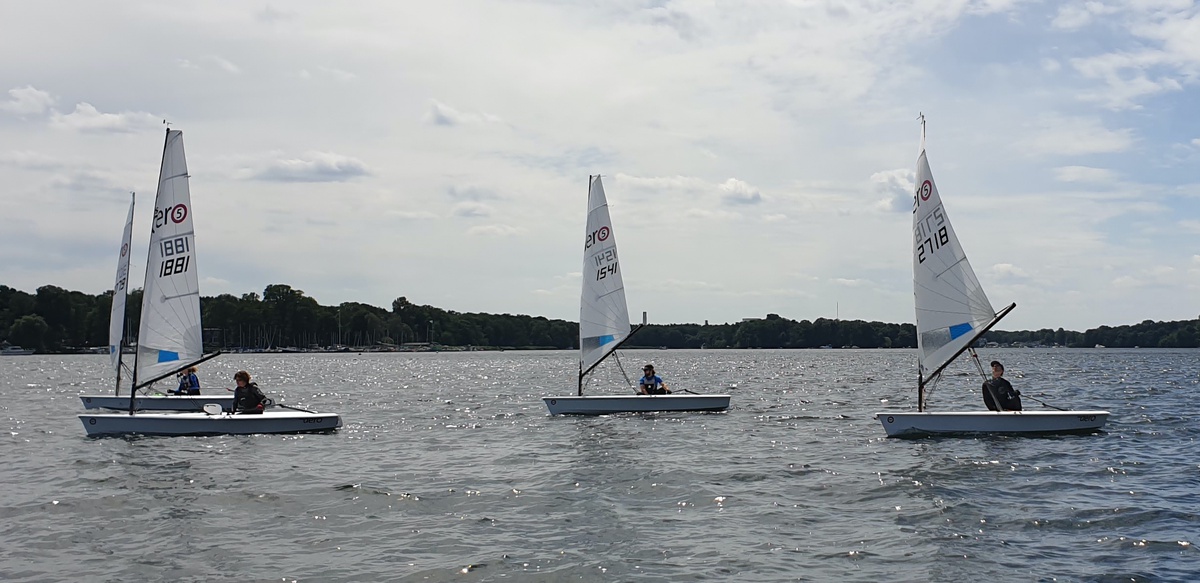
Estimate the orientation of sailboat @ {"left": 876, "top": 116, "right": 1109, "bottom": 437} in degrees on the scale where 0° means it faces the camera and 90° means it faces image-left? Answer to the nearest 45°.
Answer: approximately 90°

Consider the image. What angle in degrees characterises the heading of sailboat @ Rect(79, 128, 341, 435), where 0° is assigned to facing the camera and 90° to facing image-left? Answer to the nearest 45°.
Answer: approximately 90°

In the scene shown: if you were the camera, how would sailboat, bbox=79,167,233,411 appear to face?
facing to the left of the viewer

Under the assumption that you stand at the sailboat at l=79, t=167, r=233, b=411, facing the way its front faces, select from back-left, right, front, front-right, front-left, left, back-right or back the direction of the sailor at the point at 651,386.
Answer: back

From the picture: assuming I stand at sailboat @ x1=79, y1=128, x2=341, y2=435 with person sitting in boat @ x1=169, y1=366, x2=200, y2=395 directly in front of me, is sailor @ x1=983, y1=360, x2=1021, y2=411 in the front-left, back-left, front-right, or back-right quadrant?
back-right

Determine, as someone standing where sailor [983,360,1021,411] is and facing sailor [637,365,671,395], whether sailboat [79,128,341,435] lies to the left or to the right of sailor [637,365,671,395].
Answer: left

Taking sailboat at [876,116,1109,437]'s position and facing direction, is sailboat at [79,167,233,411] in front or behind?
in front

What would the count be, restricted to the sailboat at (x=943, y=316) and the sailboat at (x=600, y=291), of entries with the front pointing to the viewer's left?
2

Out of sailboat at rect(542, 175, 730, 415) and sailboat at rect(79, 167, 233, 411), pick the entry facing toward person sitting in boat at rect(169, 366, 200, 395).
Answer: sailboat at rect(542, 175, 730, 415)

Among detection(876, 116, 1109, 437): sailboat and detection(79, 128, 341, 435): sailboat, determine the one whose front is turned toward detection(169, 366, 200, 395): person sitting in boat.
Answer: detection(876, 116, 1109, 437): sailboat

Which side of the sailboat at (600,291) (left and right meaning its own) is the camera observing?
left
